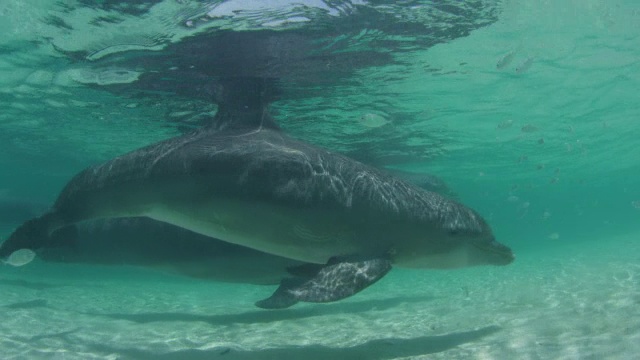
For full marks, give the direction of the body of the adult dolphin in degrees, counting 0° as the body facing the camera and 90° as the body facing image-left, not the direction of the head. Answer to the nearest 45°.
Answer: approximately 270°
